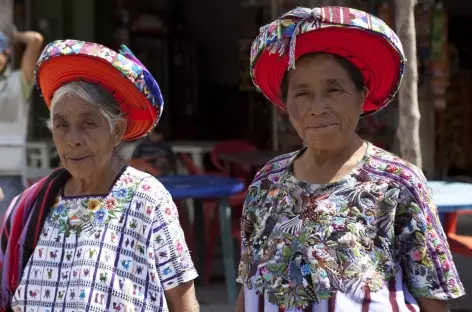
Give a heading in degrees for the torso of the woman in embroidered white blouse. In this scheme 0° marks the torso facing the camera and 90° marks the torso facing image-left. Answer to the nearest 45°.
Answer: approximately 45°

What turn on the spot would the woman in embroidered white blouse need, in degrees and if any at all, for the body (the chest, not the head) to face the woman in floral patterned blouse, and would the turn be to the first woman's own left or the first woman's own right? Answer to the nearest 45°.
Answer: approximately 90° to the first woman's own left

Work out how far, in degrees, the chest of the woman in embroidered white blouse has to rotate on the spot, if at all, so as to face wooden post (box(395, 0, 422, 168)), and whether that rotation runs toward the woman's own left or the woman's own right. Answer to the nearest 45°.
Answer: approximately 180°

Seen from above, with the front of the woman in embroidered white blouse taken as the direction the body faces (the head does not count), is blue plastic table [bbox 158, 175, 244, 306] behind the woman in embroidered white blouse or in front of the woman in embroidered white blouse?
behind

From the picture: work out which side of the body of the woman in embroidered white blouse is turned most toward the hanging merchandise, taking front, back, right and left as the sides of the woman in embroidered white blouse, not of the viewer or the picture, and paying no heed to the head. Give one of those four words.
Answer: back

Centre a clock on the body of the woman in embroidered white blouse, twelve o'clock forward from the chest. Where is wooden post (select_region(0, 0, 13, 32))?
The wooden post is roughly at 4 o'clock from the woman in embroidered white blouse.

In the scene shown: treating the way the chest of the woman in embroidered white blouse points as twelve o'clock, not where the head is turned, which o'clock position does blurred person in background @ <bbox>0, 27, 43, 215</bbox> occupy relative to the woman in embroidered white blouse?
The blurred person in background is roughly at 4 o'clock from the woman in embroidered white blouse.

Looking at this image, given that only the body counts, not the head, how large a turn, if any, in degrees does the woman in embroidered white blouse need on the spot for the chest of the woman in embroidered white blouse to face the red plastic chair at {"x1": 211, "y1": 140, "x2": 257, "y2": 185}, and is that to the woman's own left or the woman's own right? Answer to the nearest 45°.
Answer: approximately 135° to the woman's own right
